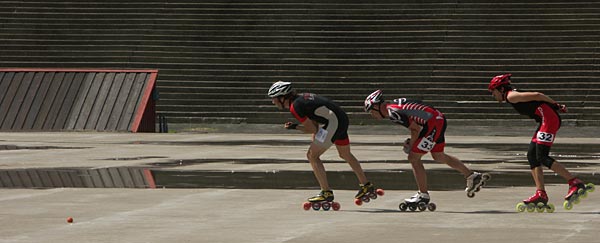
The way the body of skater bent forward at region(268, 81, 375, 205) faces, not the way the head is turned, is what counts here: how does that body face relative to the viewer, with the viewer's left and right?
facing to the left of the viewer

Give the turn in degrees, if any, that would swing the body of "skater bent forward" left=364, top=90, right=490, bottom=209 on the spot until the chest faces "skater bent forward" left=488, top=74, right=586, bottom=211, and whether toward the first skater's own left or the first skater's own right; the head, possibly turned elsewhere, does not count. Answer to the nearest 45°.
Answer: approximately 180°

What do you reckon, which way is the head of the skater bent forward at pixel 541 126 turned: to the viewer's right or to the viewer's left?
to the viewer's left

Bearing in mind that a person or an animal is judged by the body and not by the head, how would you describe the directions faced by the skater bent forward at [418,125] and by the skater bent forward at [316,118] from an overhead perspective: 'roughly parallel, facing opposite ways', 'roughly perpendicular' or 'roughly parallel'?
roughly parallel

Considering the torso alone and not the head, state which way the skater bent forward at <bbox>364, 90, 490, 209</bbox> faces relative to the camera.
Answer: to the viewer's left

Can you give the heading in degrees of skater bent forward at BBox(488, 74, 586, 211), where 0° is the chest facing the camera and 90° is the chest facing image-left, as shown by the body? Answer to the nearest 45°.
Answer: approximately 90°

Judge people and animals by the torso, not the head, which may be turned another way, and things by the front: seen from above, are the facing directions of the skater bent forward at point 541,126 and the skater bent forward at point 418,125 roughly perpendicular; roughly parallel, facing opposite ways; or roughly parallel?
roughly parallel

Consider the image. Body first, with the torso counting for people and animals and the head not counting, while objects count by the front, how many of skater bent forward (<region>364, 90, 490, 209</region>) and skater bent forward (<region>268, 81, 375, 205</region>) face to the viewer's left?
2

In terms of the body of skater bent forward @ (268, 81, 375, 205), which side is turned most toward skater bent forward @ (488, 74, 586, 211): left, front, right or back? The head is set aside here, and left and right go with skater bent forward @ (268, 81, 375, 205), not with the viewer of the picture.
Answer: back

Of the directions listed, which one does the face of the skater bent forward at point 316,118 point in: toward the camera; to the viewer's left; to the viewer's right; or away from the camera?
to the viewer's left

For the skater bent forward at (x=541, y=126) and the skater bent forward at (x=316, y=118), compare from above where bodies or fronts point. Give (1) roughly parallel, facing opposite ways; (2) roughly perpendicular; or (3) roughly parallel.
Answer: roughly parallel
